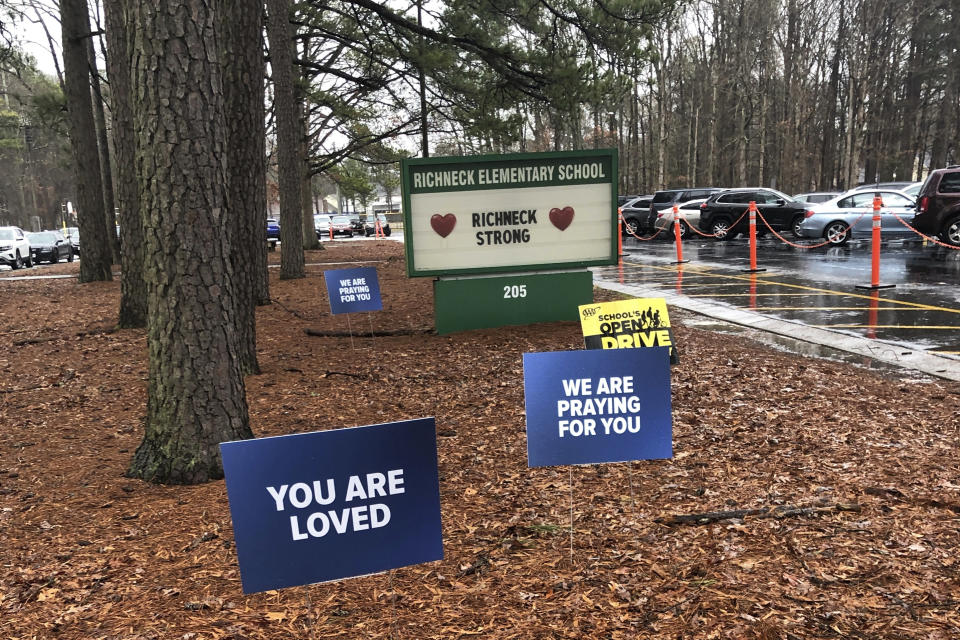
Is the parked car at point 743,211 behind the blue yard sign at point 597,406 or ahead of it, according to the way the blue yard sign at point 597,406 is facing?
behind

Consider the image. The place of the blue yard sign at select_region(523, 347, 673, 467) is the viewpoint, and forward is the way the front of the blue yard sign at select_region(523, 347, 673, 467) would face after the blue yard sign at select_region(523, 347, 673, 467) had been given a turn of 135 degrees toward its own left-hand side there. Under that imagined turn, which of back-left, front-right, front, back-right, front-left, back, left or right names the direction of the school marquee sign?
front-left

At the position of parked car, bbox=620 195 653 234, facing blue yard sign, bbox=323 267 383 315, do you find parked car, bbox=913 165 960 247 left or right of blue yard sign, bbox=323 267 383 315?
left

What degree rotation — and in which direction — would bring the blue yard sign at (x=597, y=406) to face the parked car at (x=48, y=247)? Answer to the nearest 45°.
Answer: approximately 135° to its right

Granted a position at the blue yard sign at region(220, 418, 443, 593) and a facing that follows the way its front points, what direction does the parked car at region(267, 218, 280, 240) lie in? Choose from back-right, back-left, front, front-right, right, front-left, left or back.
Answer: back

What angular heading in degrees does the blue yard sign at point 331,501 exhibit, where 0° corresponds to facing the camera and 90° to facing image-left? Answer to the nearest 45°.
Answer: approximately 0°

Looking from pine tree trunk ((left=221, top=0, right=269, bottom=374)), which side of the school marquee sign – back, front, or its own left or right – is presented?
right

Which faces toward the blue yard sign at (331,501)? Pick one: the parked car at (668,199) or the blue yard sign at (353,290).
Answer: the blue yard sign at (353,290)
